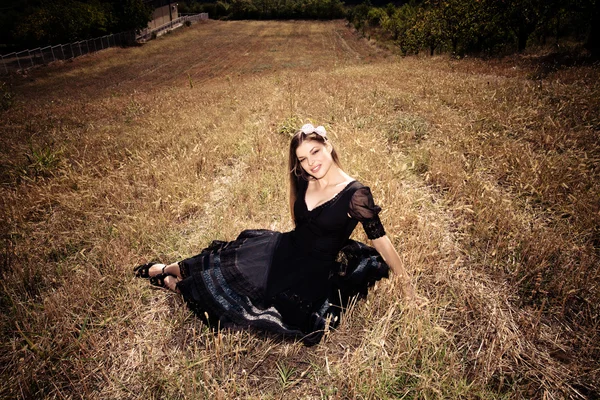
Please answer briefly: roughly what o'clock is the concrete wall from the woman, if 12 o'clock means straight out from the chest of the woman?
The concrete wall is roughly at 4 o'clock from the woman.

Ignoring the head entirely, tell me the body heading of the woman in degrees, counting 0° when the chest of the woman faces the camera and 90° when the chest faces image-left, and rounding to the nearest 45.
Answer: approximately 45°

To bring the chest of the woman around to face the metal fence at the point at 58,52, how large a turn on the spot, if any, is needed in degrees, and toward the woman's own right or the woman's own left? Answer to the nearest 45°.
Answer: approximately 90° to the woman's own right

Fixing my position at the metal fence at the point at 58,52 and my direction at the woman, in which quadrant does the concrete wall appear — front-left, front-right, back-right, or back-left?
back-left
